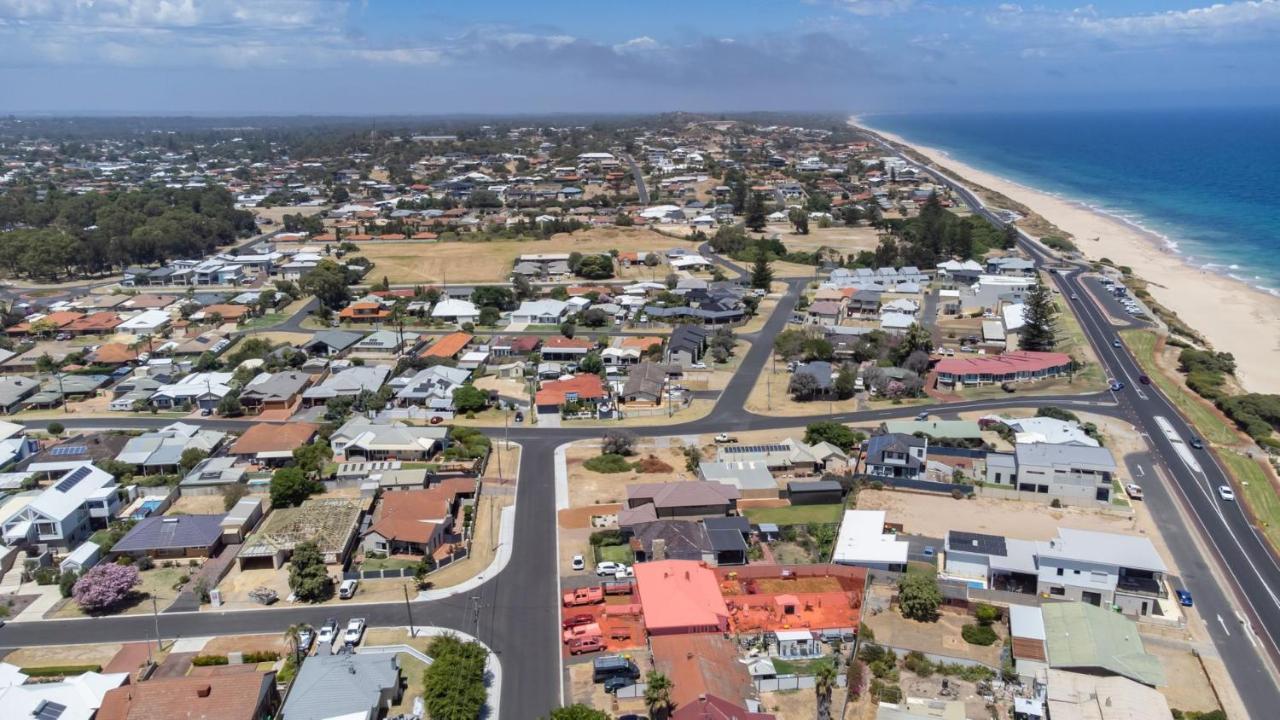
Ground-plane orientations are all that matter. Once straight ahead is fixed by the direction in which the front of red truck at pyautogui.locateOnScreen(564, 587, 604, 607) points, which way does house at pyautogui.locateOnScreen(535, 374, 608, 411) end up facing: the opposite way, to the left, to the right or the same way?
to the left

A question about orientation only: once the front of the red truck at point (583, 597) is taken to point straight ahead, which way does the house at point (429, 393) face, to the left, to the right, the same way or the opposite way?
to the left

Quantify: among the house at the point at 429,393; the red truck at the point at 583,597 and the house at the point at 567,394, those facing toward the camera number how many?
2

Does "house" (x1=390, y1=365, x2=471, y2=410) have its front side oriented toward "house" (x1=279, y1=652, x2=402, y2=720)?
yes

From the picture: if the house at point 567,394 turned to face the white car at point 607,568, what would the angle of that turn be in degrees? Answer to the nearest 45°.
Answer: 0° — it already faces it

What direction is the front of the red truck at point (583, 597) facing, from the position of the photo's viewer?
facing to the left of the viewer

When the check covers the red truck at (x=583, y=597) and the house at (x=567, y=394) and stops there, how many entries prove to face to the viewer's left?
1

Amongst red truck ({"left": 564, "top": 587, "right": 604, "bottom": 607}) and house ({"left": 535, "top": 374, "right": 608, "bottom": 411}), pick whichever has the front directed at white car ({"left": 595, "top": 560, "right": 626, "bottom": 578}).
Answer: the house
